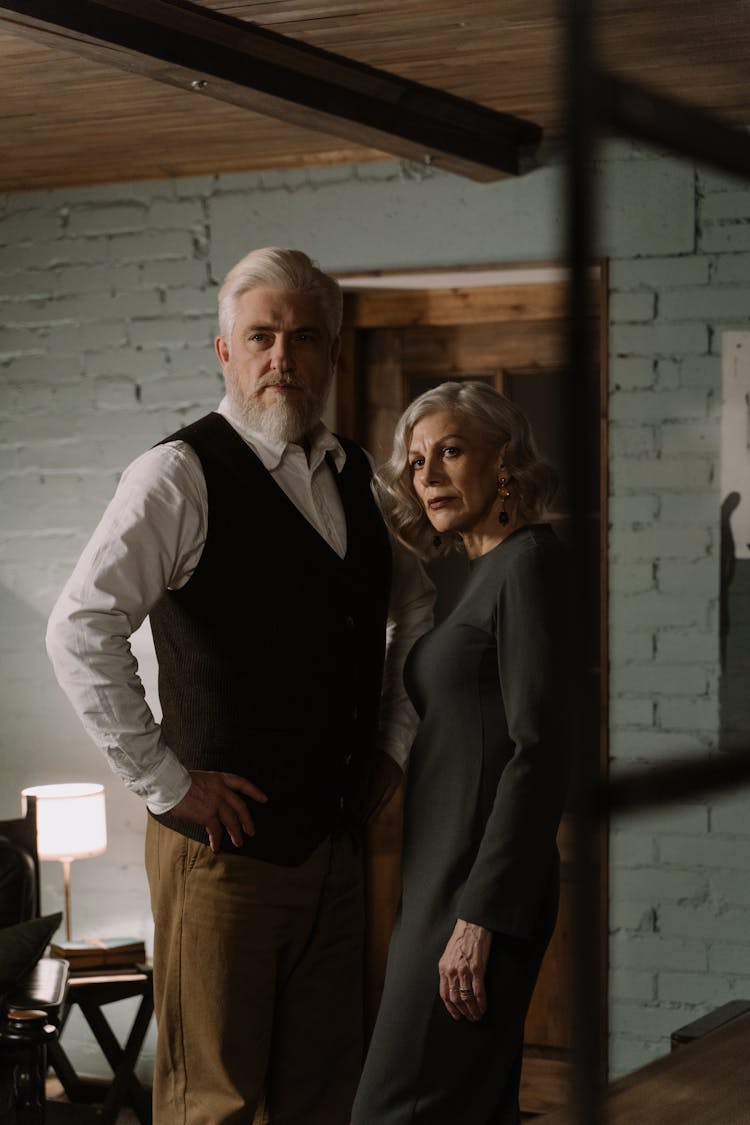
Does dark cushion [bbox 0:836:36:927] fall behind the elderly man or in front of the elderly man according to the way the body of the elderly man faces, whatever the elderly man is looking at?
behind

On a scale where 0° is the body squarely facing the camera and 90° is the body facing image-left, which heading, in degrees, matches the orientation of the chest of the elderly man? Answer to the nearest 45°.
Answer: approximately 315°

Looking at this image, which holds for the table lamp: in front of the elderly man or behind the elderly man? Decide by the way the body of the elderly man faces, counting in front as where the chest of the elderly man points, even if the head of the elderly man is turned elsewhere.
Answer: behind

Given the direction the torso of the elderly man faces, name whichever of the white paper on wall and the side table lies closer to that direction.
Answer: the white paper on wall

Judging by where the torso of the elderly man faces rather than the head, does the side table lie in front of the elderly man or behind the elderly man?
behind
